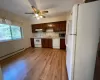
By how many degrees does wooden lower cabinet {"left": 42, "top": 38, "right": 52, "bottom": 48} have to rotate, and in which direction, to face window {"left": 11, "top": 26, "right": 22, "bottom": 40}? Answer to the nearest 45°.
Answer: approximately 45° to its right

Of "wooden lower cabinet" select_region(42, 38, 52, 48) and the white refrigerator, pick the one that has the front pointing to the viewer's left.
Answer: the white refrigerator

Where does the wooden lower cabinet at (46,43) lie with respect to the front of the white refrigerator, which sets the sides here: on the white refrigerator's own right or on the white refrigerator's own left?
on the white refrigerator's own right

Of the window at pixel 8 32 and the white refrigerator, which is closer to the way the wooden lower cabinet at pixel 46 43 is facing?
the white refrigerator

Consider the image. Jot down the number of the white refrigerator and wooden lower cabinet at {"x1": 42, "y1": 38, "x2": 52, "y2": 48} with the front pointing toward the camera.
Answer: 1

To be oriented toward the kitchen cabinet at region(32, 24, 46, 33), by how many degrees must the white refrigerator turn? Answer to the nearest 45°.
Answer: approximately 45° to its right

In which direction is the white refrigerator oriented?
to the viewer's left

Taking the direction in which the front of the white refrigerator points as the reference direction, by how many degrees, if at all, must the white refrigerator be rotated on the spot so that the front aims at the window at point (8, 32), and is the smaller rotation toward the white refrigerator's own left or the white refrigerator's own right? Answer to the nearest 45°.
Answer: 0° — it already faces it

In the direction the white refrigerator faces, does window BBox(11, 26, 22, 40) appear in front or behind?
in front

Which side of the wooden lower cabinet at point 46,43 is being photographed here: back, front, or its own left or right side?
front

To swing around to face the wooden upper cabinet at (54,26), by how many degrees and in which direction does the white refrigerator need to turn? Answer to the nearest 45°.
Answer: approximately 45° to its right
